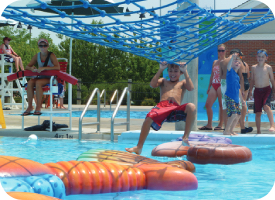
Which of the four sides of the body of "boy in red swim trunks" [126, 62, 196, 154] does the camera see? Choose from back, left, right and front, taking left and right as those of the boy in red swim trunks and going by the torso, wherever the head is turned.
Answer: front

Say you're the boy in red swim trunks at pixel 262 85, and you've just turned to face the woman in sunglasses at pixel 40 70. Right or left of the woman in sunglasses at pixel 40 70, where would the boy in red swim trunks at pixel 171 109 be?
left

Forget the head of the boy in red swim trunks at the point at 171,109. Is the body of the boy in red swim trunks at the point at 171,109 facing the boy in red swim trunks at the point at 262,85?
no

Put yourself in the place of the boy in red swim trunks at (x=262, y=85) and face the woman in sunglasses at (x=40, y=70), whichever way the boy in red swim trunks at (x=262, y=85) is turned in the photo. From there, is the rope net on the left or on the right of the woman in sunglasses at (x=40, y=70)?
left

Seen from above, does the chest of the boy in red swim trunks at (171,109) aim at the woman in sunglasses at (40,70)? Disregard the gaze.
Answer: no
